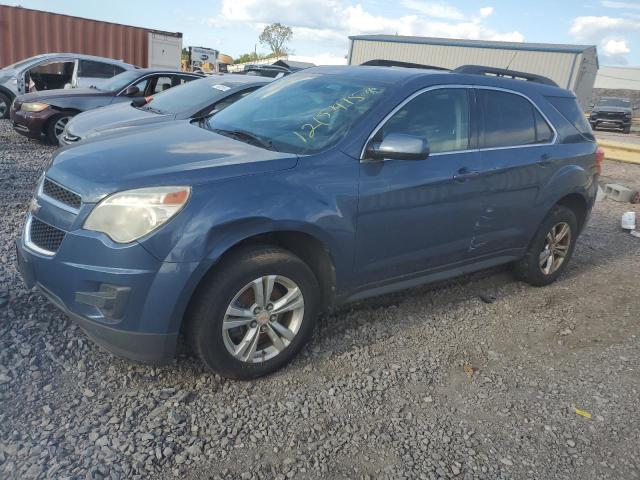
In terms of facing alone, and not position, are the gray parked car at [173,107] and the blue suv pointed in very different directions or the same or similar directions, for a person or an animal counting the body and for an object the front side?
same or similar directions

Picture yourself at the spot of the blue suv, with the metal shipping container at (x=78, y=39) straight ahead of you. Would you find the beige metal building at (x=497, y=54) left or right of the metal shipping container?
right

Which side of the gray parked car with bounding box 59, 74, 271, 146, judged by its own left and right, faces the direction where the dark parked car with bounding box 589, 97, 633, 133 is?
back

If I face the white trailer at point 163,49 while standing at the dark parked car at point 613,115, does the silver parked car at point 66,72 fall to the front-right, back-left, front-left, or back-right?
front-left

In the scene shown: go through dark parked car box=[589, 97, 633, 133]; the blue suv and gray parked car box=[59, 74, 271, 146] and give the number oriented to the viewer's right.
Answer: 0

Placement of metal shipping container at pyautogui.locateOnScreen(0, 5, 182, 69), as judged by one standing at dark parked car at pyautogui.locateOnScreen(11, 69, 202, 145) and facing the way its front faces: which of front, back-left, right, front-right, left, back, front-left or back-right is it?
back-right

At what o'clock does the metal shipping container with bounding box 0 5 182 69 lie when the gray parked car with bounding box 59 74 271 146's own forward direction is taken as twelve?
The metal shipping container is roughly at 4 o'clock from the gray parked car.

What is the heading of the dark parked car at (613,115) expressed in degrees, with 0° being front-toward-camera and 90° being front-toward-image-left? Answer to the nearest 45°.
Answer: approximately 0°

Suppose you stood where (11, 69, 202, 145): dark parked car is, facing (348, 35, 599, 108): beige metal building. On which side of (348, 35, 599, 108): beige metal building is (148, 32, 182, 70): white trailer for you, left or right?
left

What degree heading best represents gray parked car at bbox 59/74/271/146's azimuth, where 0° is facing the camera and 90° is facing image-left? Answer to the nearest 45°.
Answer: approximately 45°

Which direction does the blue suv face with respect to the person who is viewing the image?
facing the viewer and to the left of the viewer

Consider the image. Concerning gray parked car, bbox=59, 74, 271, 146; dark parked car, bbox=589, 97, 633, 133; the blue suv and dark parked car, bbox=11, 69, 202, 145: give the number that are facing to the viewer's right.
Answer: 0

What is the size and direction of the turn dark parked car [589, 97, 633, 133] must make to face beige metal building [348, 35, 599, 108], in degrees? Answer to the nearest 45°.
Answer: approximately 90° to its right

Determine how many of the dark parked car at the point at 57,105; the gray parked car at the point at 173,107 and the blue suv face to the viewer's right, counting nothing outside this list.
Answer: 0
